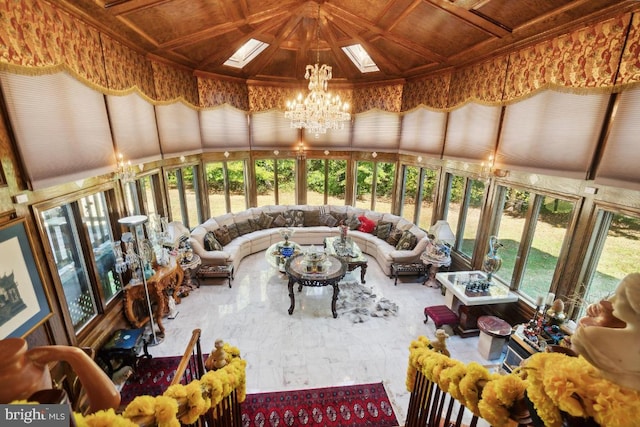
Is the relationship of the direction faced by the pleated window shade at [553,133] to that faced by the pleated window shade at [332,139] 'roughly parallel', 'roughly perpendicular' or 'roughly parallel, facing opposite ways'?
roughly perpendicular

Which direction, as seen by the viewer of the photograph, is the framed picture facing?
facing the viewer and to the right of the viewer

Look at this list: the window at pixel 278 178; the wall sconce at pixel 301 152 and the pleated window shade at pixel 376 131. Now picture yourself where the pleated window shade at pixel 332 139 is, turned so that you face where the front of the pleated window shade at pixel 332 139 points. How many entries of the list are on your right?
2

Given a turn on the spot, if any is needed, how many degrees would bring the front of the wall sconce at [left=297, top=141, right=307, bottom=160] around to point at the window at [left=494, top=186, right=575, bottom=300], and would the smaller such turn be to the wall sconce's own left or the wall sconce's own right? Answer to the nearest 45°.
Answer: approximately 45° to the wall sconce's own left

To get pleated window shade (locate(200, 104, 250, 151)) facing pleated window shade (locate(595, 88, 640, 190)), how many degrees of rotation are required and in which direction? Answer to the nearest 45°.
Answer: approximately 45° to its left

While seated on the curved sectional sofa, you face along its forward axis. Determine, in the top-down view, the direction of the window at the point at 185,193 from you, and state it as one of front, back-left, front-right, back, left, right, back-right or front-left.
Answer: right

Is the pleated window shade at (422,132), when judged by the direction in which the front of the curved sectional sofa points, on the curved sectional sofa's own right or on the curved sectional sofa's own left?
on the curved sectional sofa's own left

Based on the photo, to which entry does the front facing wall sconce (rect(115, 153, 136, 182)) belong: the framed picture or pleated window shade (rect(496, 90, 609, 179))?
the pleated window shade

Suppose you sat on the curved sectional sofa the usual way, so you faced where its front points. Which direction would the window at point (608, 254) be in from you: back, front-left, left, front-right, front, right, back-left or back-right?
front-left

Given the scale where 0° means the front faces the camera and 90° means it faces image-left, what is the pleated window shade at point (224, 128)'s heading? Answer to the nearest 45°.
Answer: approximately 0°

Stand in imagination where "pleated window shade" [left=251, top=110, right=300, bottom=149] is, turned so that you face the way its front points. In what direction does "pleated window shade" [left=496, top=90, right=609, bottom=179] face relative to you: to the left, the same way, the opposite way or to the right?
to the right

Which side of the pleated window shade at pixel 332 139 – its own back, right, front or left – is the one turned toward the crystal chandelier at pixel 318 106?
front

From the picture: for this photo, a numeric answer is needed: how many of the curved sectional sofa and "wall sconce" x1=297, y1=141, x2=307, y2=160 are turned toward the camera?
2
